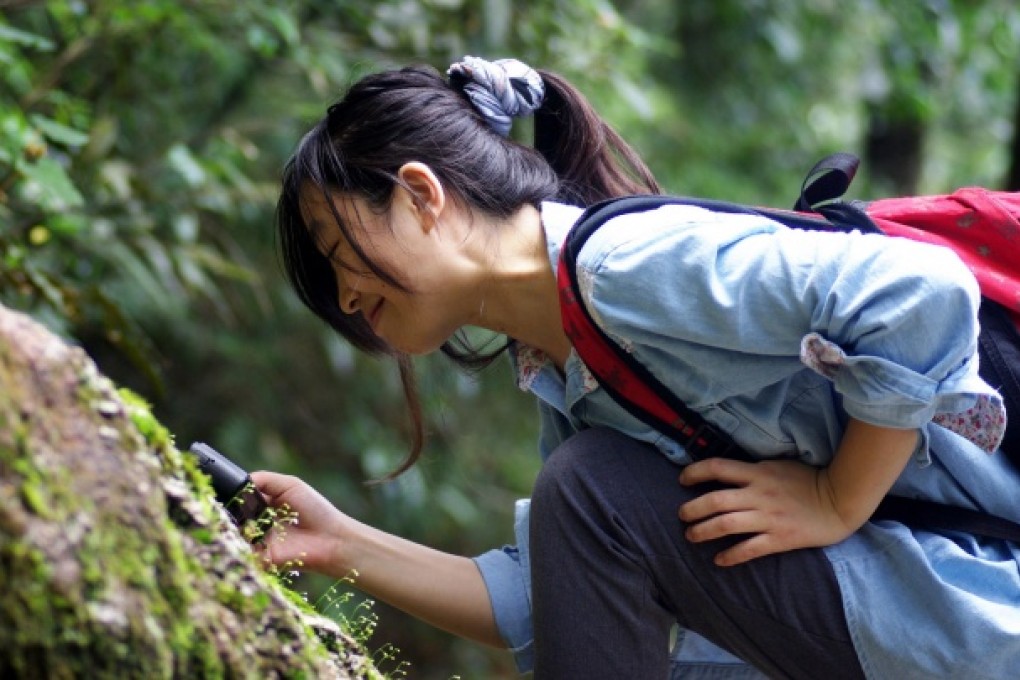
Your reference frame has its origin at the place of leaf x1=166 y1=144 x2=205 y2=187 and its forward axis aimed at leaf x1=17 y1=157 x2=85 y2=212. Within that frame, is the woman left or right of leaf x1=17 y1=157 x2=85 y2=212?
left

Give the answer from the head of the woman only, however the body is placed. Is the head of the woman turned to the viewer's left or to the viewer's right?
to the viewer's left

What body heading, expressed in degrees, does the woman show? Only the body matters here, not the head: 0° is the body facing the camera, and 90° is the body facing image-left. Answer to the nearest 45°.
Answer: approximately 90°

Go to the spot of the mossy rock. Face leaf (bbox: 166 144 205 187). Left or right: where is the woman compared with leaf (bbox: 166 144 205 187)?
right

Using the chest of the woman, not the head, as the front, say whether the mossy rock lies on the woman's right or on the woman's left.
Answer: on the woman's left

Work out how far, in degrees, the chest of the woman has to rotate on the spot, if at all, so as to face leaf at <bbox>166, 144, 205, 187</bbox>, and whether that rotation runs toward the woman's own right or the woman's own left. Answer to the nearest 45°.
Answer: approximately 45° to the woman's own right
